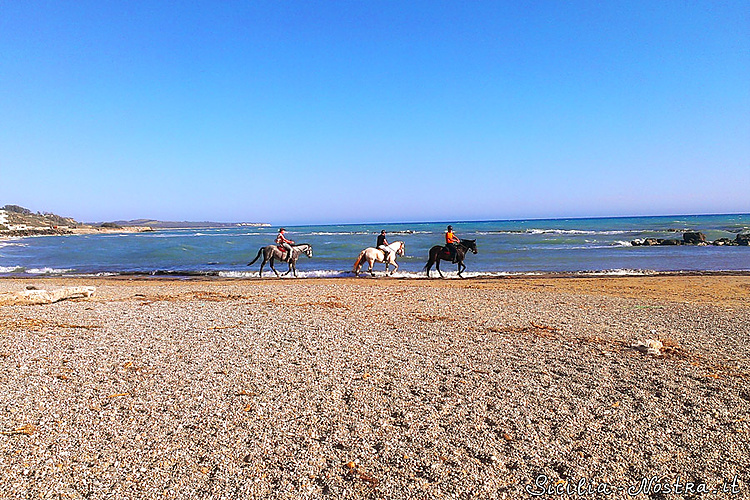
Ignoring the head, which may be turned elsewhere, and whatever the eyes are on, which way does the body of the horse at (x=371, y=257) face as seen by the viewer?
to the viewer's right

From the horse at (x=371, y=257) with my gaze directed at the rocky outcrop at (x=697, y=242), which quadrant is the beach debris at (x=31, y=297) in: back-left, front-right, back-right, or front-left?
back-right

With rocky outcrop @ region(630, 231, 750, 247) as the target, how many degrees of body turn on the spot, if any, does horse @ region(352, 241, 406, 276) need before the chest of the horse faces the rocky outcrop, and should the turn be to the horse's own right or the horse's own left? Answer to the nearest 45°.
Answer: approximately 45° to the horse's own left

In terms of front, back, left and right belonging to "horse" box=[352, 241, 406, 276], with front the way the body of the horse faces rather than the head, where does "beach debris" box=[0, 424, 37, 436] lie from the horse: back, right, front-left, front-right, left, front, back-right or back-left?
right

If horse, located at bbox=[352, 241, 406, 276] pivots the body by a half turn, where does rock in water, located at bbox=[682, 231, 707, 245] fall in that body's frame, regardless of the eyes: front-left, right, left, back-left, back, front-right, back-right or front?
back-right

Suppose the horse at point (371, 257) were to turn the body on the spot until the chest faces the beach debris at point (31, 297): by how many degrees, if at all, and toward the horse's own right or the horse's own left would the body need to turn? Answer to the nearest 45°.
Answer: approximately 135° to the horse's own right

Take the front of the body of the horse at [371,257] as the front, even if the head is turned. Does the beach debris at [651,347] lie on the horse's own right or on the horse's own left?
on the horse's own right
